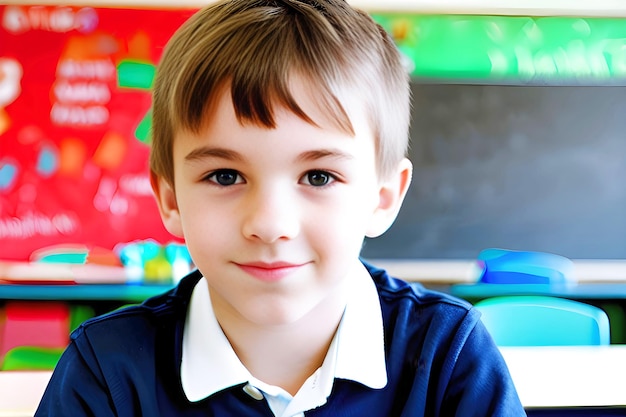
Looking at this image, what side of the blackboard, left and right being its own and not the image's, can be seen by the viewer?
front

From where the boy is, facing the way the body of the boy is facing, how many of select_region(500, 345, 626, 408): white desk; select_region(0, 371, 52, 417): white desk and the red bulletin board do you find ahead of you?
0

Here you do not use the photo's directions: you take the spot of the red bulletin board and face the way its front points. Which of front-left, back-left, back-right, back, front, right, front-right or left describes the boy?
front

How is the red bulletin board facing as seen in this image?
toward the camera

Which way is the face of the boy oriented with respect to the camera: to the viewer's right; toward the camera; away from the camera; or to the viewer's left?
toward the camera

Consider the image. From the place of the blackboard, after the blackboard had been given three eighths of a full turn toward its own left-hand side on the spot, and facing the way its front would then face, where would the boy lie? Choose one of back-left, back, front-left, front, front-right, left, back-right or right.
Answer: back-right

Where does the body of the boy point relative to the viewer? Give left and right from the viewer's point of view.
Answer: facing the viewer

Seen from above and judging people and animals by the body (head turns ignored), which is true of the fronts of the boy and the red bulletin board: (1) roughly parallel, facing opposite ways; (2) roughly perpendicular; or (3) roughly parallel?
roughly parallel

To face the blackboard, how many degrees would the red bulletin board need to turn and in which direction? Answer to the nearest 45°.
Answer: approximately 90° to its left

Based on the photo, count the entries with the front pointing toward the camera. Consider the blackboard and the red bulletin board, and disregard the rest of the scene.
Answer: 2

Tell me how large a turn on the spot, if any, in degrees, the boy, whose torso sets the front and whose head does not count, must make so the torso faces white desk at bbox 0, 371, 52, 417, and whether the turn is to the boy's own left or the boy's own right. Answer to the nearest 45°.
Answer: approximately 135° to the boy's own right

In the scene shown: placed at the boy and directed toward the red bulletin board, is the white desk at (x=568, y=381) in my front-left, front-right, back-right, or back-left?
front-right

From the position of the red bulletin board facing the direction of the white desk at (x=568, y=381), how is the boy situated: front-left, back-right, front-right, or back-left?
front-right
